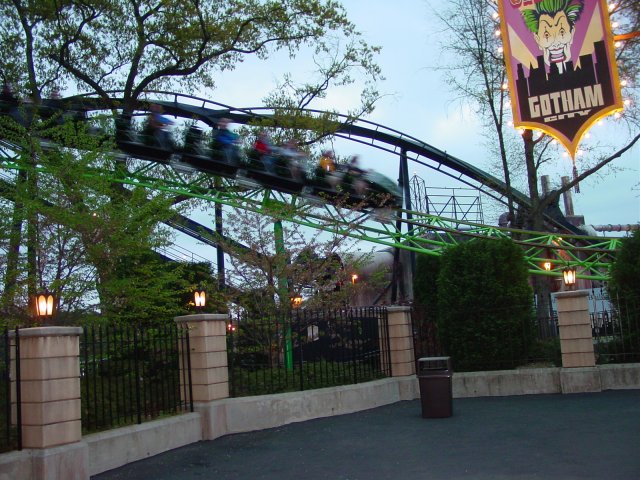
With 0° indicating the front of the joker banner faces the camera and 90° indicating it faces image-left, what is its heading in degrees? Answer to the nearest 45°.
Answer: approximately 0°

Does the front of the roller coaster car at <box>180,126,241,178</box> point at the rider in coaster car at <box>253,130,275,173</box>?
yes

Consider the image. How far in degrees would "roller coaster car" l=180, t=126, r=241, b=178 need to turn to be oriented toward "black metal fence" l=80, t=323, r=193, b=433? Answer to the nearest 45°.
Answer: approximately 90° to its right

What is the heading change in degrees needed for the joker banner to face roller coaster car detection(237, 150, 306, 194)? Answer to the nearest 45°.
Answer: approximately 135° to its right

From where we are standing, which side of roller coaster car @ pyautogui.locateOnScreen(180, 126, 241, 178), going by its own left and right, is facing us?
right

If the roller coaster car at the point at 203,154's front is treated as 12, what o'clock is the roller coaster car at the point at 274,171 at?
the roller coaster car at the point at 274,171 is roughly at 12 o'clock from the roller coaster car at the point at 203,154.

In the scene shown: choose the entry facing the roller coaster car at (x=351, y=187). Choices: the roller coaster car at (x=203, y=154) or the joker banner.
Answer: the roller coaster car at (x=203, y=154)

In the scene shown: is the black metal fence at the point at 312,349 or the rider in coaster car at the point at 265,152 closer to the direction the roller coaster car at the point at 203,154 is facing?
the rider in coaster car

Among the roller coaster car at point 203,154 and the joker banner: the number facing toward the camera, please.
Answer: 1

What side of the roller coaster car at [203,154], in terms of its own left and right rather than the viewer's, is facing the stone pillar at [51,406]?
right
